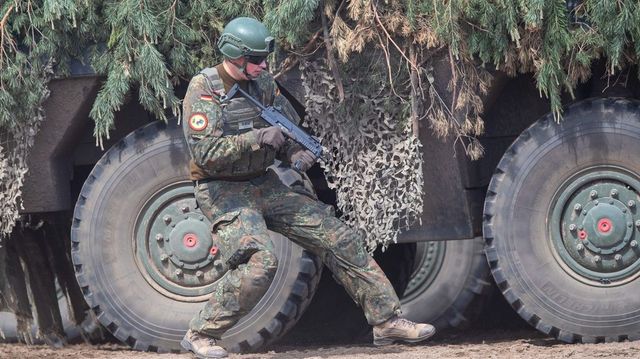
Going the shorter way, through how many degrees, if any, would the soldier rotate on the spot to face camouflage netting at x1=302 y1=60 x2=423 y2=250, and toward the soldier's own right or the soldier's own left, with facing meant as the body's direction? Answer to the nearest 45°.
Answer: approximately 45° to the soldier's own left

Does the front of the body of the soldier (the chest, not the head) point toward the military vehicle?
no

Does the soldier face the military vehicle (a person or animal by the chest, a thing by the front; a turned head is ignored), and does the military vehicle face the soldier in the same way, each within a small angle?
no

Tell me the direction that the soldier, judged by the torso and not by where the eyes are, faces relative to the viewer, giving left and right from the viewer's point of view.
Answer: facing the viewer and to the right of the viewer
